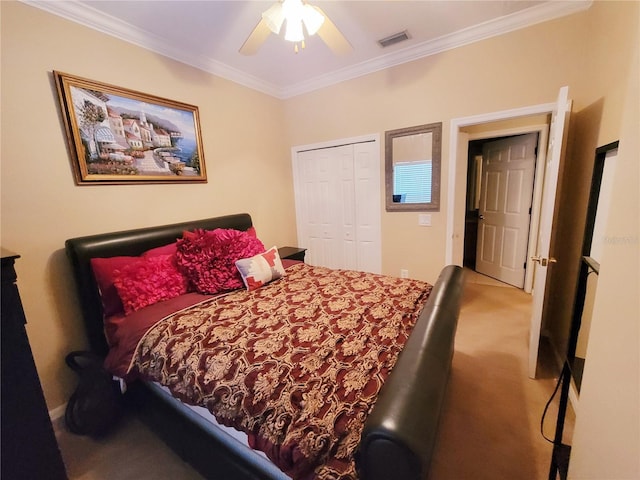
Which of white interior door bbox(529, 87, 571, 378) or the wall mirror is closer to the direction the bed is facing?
the white interior door

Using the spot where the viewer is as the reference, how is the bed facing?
facing the viewer and to the right of the viewer

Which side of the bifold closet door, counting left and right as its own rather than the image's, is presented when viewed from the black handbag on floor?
front

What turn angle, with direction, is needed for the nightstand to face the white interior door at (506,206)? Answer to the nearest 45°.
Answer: approximately 45° to its left

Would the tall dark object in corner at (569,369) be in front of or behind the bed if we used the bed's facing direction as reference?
in front

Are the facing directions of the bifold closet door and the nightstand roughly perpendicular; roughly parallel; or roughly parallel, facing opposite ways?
roughly perpendicular

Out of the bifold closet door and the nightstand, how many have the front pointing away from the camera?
0

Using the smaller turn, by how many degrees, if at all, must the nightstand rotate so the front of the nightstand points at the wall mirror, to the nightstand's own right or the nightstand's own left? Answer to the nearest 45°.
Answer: approximately 45° to the nightstand's own left
